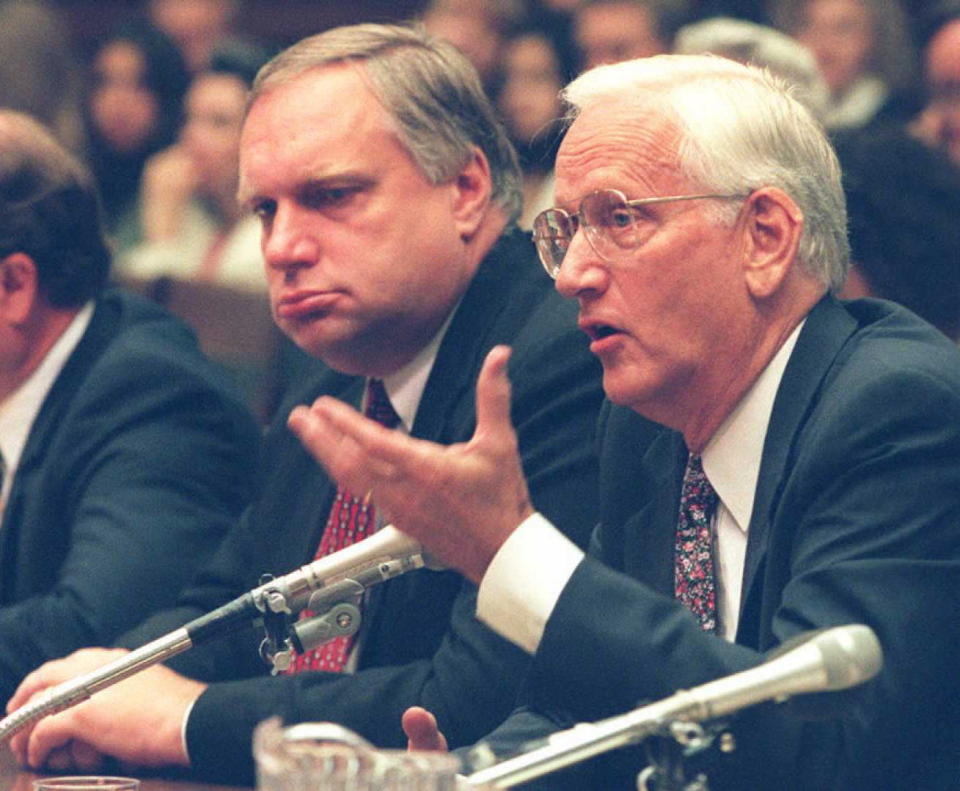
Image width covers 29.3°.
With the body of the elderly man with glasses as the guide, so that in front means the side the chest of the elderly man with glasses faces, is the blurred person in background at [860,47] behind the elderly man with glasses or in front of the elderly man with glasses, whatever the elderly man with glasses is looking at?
behind

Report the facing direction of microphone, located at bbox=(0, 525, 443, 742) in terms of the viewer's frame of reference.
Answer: facing to the right of the viewer

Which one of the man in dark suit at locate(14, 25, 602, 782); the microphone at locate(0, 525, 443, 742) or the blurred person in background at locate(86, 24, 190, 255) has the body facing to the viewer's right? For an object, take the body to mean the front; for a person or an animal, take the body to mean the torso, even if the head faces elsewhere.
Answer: the microphone

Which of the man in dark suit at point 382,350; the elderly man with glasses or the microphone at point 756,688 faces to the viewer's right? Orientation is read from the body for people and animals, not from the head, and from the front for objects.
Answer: the microphone

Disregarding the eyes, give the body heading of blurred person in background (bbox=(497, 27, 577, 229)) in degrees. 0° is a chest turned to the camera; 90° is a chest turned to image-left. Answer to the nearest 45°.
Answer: approximately 45°

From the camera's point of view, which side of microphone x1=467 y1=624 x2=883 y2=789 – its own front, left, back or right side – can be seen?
right

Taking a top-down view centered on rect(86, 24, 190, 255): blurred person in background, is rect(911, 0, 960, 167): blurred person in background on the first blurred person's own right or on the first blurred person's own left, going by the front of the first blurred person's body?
on the first blurred person's own left

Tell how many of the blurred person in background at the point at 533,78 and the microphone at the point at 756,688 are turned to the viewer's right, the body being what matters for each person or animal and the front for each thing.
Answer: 1

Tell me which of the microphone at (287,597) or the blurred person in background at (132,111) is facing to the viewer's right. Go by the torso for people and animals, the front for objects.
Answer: the microphone
